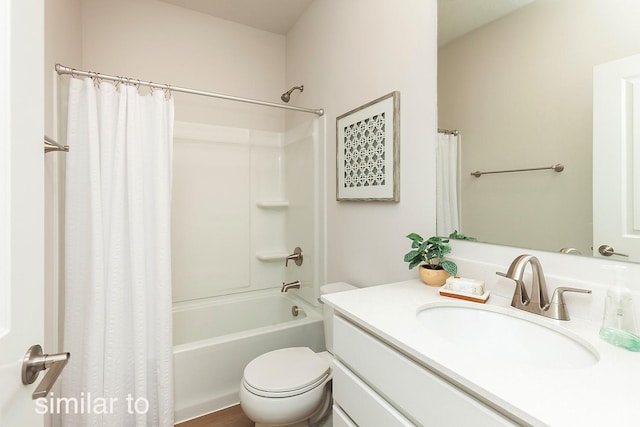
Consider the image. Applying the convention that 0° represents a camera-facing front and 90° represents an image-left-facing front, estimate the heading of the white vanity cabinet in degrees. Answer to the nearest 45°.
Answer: approximately 45°

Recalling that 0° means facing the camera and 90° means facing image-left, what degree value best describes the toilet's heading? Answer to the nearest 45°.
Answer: approximately 45°

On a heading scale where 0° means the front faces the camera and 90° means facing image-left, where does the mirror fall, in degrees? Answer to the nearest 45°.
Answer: approximately 45°

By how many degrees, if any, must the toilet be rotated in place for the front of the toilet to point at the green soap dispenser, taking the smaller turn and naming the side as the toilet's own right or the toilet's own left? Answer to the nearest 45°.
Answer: approximately 90° to the toilet's own left

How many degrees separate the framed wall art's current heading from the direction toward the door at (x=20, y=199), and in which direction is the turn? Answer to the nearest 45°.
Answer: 0° — it already faces it

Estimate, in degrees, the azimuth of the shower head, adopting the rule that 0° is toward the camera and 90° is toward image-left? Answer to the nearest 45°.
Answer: approximately 45°
